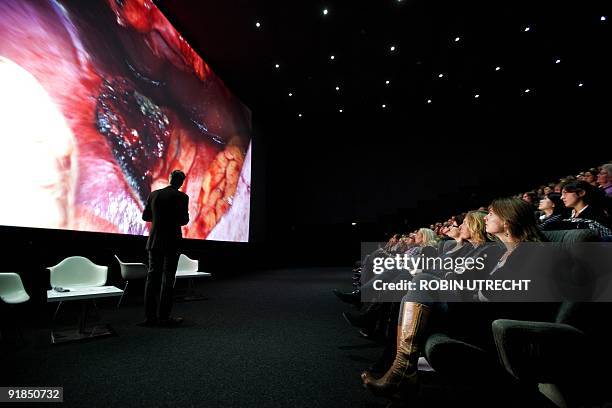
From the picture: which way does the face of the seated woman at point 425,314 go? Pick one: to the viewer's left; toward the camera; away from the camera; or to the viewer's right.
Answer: to the viewer's left

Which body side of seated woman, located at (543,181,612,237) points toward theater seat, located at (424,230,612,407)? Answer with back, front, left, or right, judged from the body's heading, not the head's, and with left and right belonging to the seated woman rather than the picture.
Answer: left

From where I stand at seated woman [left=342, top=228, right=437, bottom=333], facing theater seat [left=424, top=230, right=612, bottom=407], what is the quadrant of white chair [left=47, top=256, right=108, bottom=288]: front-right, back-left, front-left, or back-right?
back-right

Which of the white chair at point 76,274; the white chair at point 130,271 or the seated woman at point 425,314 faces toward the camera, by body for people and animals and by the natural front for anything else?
the white chair at point 76,274

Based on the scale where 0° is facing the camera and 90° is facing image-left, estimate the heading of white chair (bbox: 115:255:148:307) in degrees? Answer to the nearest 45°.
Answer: approximately 270°

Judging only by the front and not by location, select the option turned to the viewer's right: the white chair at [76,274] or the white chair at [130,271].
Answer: the white chair at [130,271]

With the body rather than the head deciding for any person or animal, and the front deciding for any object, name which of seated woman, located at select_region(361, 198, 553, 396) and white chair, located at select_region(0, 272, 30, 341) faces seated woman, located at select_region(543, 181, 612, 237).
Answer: the white chair

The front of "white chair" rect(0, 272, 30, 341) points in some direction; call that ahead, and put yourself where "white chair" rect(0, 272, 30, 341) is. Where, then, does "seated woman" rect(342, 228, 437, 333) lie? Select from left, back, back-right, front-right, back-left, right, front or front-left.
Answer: front

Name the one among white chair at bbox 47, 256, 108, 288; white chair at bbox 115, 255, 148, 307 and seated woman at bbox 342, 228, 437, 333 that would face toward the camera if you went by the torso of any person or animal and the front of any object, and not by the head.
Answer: white chair at bbox 47, 256, 108, 288

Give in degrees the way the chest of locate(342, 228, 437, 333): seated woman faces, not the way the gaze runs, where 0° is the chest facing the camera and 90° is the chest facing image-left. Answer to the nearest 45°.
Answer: approximately 90°

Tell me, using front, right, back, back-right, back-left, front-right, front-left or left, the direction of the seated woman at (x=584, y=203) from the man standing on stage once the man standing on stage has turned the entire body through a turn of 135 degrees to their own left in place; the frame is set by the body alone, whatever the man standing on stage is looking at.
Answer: back-left

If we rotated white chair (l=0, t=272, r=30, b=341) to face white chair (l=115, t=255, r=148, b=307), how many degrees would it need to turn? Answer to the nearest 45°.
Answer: approximately 90° to its left

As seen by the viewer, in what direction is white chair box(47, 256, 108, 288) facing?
toward the camera

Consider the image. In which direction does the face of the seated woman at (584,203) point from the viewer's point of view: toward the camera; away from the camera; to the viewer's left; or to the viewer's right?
to the viewer's left

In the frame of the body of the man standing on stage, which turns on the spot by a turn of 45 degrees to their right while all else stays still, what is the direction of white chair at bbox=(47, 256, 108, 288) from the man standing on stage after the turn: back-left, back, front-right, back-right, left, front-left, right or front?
back-left
